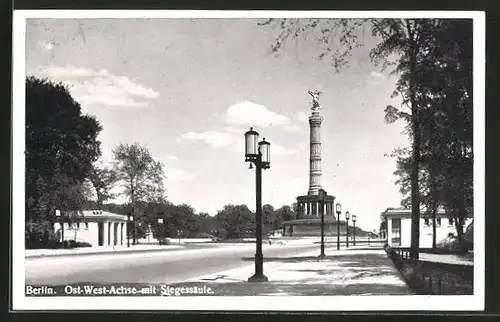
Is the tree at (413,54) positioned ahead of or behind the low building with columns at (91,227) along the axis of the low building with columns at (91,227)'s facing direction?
ahead

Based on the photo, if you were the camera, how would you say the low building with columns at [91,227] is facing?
facing the viewer and to the right of the viewer

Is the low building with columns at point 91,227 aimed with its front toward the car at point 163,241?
no

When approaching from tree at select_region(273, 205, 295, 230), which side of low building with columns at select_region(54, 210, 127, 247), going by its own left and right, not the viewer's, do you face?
left

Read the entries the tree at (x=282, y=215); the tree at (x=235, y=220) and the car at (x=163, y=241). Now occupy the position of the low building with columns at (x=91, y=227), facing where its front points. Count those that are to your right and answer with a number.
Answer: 0
